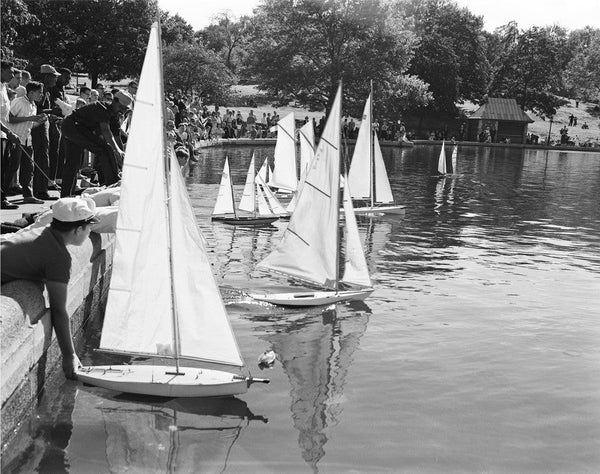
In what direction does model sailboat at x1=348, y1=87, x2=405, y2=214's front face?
to the viewer's right

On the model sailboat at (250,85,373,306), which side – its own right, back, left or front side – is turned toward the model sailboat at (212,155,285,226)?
left

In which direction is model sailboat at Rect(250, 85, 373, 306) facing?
to the viewer's right

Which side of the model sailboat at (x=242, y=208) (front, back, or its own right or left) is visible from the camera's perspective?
right

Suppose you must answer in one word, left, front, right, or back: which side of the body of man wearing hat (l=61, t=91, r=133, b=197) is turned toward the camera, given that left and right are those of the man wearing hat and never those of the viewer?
right

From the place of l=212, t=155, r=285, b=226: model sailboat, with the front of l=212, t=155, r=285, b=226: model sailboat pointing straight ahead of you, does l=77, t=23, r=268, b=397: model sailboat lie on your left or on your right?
on your right

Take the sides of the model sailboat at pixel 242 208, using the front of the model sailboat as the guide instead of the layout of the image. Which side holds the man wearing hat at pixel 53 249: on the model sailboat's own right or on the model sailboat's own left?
on the model sailboat's own right

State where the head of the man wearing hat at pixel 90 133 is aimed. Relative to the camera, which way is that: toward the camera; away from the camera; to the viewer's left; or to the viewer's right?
to the viewer's right
